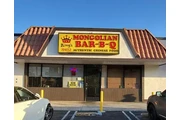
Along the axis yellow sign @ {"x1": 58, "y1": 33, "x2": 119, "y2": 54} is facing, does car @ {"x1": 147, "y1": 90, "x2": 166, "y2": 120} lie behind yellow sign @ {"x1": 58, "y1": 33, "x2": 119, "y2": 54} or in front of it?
in front

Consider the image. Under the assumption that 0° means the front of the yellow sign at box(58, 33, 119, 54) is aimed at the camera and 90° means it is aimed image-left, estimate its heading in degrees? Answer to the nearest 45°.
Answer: approximately 0°

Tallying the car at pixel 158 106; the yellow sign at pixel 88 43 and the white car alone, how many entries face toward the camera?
1

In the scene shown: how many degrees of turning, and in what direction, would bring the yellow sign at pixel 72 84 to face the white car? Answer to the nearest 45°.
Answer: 0° — it already faces it

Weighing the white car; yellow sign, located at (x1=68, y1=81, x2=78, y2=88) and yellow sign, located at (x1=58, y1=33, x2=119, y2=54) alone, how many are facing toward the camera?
2

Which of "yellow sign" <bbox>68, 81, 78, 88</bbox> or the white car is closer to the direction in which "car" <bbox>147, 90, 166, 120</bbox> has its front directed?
the yellow sign

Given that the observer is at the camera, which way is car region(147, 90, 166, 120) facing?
facing away from the viewer and to the left of the viewer

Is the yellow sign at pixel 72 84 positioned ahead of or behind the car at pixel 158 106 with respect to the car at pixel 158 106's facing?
ahead

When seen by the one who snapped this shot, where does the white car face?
facing away from the viewer and to the right of the viewer
